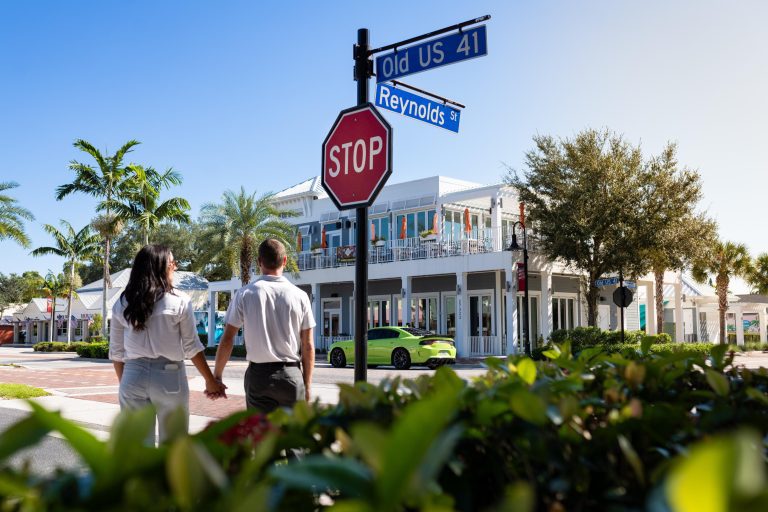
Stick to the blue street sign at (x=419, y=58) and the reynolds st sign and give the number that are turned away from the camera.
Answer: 0

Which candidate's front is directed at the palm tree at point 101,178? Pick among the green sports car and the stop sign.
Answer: the green sports car

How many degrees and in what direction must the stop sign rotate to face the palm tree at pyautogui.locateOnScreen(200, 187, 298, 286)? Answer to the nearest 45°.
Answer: approximately 135° to its right

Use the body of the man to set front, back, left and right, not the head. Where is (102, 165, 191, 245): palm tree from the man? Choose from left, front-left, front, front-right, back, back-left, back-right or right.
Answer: front

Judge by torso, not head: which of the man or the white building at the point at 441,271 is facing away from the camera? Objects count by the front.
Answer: the man

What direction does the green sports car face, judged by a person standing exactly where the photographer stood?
facing away from the viewer and to the left of the viewer

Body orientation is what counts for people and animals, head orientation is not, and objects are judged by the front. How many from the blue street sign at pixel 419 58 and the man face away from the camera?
1

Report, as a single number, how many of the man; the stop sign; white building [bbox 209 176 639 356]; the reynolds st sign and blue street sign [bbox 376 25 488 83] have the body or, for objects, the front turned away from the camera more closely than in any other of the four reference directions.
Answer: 1

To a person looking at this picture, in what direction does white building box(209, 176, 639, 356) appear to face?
facing the viewer and to the left of the viewer

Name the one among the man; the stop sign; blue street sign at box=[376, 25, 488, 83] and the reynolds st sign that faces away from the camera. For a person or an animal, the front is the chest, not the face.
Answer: the man

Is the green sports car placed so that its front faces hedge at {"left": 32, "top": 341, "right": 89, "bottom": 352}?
yes

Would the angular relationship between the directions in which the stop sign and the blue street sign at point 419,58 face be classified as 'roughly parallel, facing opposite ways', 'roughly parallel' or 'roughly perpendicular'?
roughly parallel

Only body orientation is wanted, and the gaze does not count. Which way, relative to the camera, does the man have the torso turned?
away from the camera

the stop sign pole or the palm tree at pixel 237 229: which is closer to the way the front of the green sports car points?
the palm tree

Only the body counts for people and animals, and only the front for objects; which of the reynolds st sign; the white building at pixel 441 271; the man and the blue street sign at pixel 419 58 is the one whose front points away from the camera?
the man

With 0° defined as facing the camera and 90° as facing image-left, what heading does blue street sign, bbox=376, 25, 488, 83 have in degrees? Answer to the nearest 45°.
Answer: approximately 45°

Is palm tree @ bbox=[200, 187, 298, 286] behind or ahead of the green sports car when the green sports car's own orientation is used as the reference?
ahead

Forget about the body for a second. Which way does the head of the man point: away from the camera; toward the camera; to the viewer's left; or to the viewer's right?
away from the camera

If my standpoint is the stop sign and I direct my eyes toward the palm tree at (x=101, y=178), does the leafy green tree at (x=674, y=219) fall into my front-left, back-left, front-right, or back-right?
front-right
